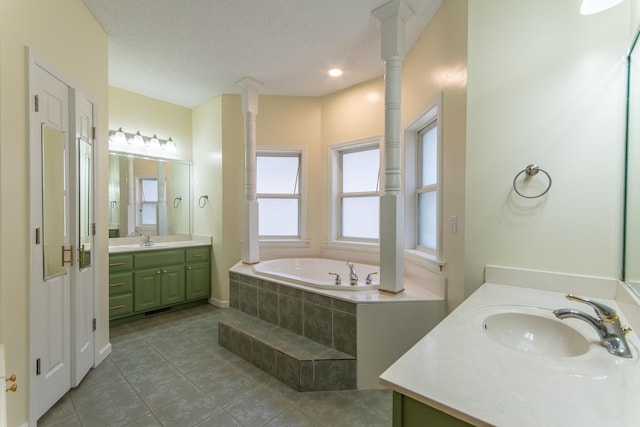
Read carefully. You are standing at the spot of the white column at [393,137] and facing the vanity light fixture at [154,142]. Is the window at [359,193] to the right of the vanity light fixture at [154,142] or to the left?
right

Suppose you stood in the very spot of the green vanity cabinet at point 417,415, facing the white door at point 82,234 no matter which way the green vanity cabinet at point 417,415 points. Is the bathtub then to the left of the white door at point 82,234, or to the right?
right

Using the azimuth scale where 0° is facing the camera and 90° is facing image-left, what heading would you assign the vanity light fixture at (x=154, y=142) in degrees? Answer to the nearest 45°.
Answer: approximately 0°

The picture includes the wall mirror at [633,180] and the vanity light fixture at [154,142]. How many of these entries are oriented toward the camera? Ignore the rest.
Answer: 1

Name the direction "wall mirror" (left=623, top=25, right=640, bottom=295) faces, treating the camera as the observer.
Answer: facing to the left of the viewer
